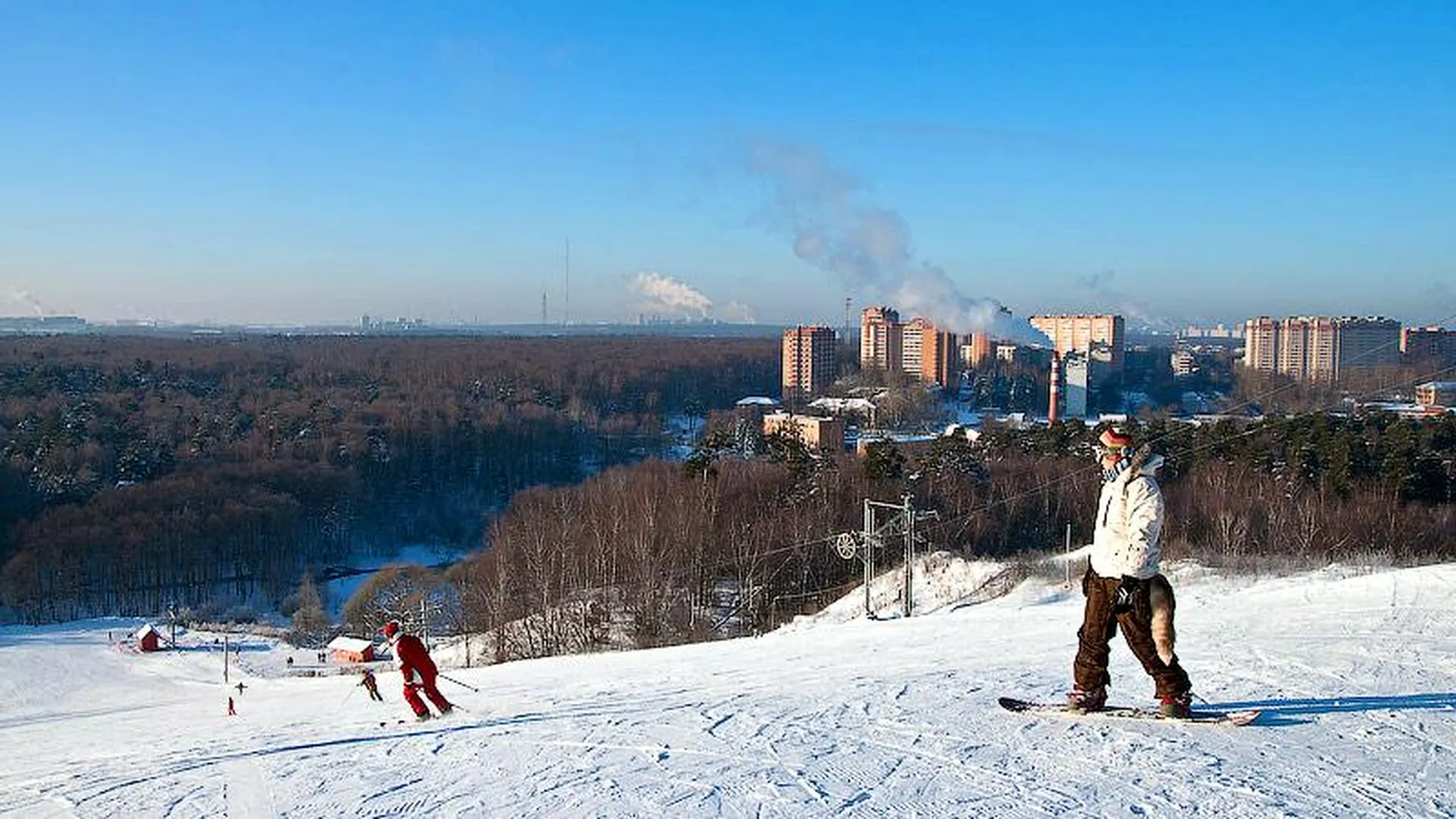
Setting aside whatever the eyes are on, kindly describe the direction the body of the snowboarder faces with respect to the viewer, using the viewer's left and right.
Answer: facing the viewer and to the left of the viewer

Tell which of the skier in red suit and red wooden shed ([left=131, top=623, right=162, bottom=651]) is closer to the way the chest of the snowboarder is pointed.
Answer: the skier in red suit

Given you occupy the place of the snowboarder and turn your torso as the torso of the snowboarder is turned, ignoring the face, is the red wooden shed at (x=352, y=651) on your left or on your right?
on your right

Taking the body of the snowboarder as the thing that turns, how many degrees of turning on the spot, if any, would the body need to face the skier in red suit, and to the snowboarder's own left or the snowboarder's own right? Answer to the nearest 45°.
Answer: approximately 45° to the snowboarder's own right

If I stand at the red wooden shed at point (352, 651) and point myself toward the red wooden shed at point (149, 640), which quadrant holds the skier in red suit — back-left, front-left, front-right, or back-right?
back-left

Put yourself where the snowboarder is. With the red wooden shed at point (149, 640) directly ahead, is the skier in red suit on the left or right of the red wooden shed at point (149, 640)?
left

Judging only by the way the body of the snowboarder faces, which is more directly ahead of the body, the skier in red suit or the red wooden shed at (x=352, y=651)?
the skier in red suit

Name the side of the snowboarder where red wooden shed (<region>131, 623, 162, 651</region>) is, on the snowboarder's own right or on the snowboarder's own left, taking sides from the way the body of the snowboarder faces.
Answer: on the snowboarder's own right
